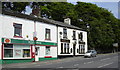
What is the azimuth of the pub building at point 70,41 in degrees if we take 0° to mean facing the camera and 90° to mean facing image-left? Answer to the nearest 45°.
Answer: approximately 315°

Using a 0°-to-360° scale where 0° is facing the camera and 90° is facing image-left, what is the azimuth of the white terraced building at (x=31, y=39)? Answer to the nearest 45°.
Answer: approximately 315°
